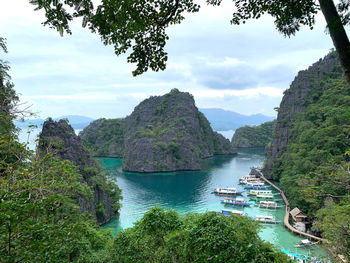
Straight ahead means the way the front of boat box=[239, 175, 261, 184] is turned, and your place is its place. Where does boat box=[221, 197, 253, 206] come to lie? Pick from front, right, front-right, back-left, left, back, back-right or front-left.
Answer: right

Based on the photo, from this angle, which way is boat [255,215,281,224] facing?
to the viewer's right

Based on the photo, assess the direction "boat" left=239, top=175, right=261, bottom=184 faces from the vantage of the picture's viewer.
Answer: facing to the right of the viewer

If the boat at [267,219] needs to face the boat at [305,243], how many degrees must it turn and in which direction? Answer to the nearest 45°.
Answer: approximately 45° to its right

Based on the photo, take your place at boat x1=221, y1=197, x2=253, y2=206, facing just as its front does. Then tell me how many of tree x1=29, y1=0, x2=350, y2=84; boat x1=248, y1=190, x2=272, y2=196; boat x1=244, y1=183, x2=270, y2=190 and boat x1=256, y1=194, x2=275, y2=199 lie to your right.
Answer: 1

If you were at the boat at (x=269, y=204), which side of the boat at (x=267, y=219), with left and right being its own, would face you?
left

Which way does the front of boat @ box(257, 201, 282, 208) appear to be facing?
to the viewer's right

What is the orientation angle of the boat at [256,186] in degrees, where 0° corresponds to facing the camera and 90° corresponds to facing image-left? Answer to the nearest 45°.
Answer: approximately 270°

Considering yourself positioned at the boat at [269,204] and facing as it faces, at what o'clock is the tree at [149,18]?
The tree is roughly at 3 o'clock from the boat.

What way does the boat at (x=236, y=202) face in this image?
to the viewer's right

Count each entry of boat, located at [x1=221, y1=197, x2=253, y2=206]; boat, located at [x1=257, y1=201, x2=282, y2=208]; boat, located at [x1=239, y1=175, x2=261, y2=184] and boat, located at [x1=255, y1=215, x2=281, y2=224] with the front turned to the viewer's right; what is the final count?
4

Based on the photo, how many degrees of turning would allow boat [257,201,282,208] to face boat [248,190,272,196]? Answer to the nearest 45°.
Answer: approximately 90° to its left
